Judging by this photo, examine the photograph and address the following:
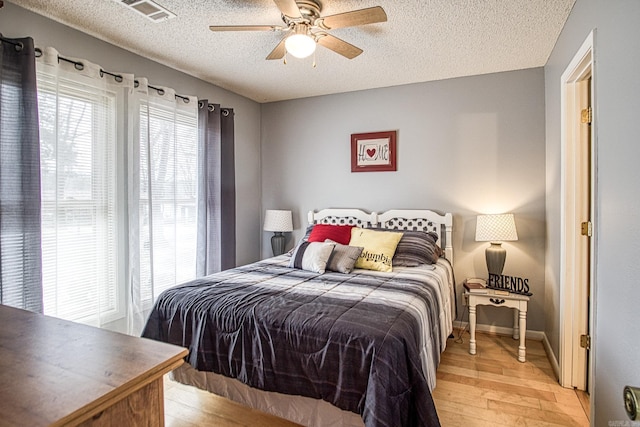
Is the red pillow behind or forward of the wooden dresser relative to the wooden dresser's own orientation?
forward

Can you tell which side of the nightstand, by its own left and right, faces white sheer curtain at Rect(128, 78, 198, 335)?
right

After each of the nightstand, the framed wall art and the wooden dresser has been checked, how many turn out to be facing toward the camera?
2

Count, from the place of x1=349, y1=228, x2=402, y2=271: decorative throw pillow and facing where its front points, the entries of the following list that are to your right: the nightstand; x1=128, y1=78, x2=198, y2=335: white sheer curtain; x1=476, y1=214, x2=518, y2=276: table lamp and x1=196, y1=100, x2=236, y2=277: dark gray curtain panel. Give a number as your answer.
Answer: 2

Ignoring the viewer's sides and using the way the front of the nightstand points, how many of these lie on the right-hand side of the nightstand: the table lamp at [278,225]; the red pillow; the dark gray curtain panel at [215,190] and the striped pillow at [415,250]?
4

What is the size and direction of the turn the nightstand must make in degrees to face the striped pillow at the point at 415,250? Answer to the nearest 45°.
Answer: approximately 90° to its right

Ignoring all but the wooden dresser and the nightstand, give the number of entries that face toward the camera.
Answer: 1

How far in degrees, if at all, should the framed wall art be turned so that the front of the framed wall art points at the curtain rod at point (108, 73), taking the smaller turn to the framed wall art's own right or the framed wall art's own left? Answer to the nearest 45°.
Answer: approximately 45° to the framed wall art's own right

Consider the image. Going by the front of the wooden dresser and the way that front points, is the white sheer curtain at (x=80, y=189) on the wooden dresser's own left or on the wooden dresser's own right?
on the wooden dresser's own left

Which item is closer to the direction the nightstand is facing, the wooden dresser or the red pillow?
the wooden dresser

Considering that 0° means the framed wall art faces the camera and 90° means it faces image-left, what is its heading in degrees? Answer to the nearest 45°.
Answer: approximately 0°
